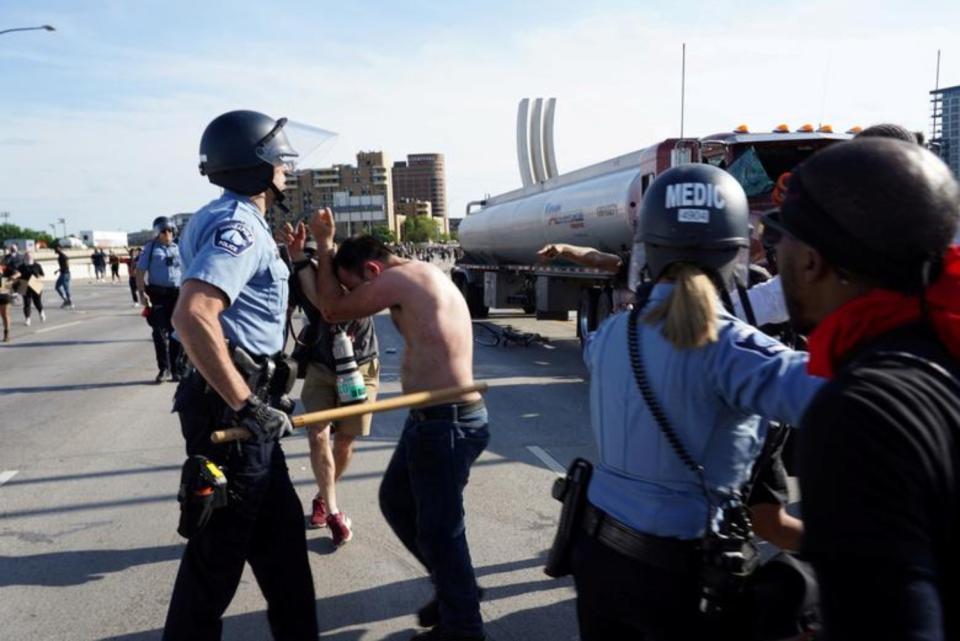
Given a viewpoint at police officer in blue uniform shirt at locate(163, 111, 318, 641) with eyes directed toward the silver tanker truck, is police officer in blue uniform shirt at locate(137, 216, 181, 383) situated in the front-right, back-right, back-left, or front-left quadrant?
front-left

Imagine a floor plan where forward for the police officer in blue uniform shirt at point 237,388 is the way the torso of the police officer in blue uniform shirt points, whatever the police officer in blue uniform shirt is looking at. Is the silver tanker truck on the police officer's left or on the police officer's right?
on the police officer's left

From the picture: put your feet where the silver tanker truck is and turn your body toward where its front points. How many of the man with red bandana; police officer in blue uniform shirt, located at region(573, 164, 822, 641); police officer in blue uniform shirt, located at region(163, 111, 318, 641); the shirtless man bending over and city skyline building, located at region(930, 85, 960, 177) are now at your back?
0

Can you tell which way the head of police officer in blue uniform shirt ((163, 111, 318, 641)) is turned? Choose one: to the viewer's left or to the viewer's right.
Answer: to the viewer's right

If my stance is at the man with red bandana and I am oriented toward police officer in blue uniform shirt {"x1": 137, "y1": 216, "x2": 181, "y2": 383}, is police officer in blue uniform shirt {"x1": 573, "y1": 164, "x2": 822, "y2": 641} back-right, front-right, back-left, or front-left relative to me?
front-right

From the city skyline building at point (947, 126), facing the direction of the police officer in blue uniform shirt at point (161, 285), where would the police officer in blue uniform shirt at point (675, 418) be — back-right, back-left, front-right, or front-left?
front-left

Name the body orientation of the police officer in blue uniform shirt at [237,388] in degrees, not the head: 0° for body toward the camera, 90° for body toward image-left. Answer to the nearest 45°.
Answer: approximately 270°

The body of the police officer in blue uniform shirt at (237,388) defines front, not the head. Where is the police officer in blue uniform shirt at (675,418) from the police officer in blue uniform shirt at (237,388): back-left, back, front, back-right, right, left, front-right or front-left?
front-right

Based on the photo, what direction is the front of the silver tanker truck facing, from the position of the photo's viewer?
facing the viewer and to the right of the viewer

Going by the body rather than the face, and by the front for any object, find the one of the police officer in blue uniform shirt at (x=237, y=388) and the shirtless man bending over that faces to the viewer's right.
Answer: the police officer in blue uniform shirt

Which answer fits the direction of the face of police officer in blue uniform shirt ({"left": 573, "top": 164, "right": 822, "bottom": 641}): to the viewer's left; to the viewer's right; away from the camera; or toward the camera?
away from the camera

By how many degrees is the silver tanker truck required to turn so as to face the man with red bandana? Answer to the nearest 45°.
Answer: approximately 45° to its right

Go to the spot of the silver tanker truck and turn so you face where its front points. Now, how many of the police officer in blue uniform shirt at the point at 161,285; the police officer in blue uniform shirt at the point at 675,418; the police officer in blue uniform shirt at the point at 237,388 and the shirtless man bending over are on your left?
0

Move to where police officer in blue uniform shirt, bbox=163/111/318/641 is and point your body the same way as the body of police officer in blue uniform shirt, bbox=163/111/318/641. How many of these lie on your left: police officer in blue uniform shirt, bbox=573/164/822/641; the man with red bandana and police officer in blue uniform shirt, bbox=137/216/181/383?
1
